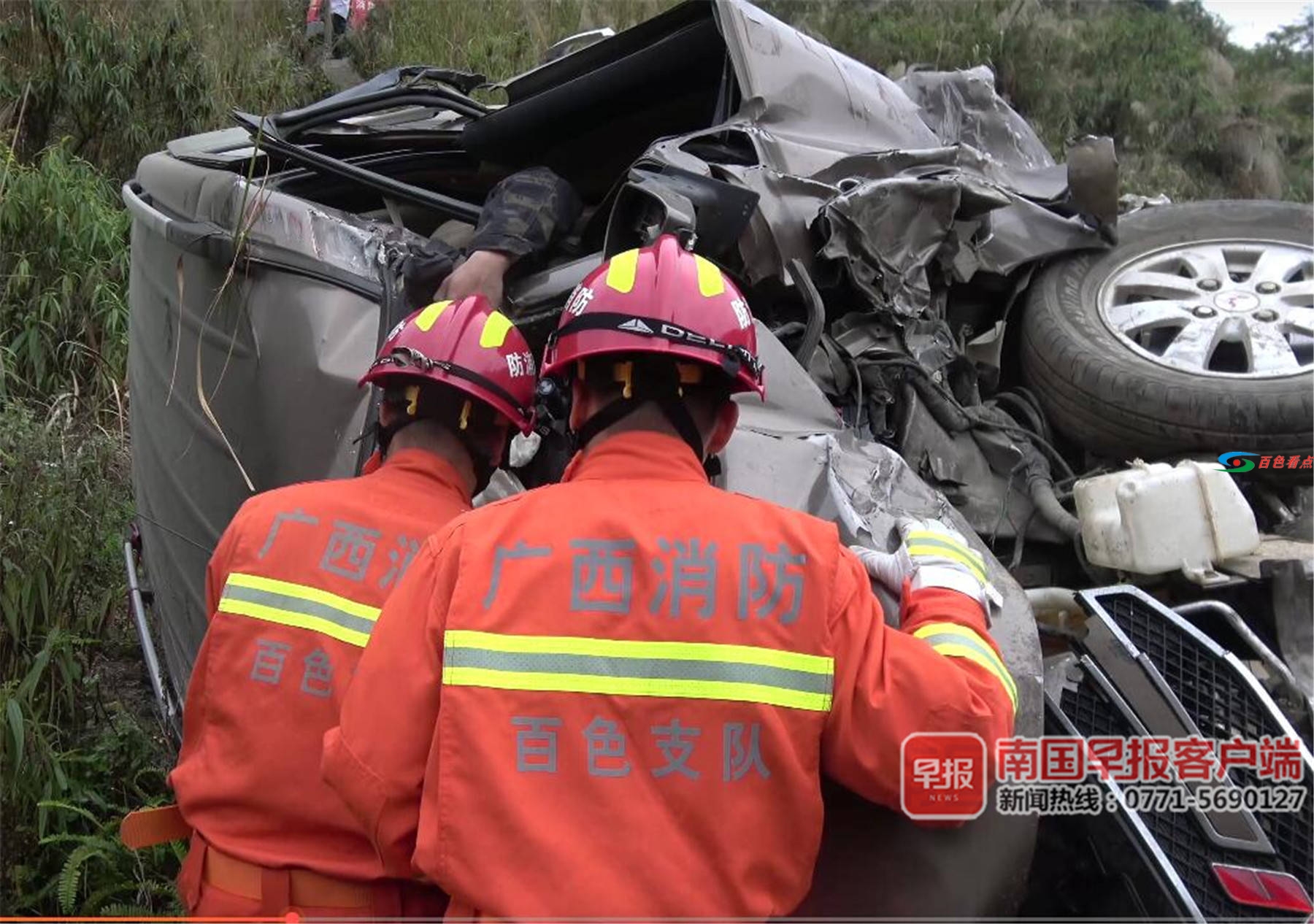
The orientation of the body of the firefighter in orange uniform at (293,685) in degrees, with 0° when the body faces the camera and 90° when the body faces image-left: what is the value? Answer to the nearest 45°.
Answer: approximately 180°

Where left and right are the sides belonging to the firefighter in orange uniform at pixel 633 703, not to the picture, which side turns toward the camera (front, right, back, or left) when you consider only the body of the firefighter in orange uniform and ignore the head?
back

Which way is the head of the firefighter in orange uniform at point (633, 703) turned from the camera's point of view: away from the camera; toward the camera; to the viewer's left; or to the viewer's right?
away from the camera

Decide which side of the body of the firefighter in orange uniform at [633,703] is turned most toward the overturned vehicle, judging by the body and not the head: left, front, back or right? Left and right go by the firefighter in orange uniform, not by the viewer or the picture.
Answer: front

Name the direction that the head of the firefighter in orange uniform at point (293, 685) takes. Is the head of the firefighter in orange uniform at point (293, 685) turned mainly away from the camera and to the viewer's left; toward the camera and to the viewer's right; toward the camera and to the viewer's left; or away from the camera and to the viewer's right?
away from the camera and to the viewer's right
